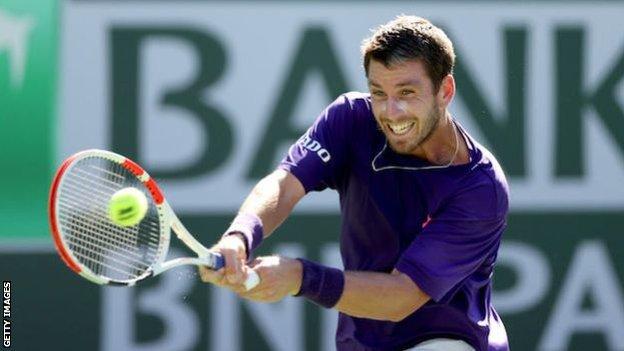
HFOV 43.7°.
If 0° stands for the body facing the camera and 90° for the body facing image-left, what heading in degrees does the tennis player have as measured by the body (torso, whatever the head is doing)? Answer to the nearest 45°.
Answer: approximately 45°

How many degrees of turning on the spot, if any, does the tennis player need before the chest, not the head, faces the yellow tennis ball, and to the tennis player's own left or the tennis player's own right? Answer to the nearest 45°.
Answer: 0° — they already face it
